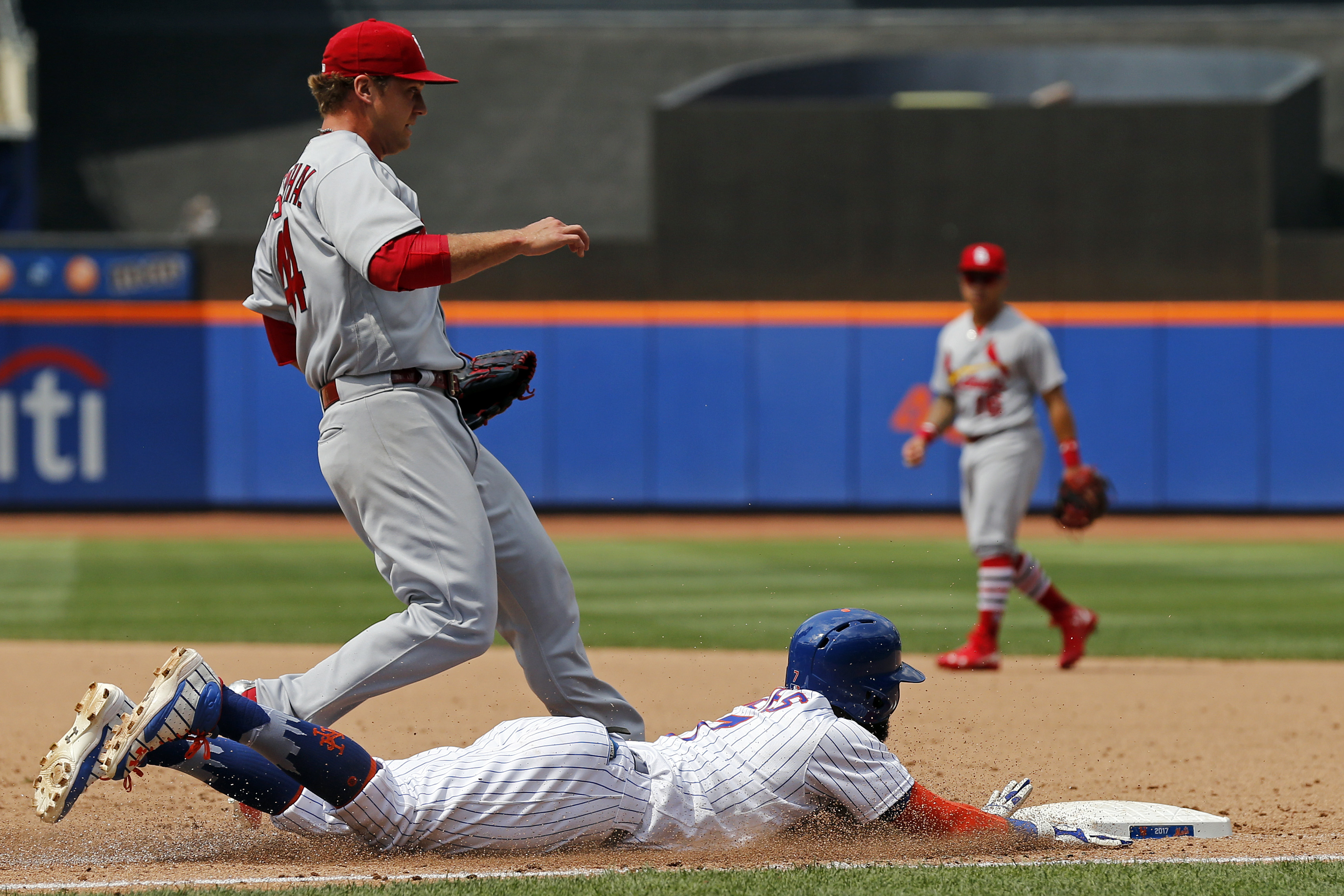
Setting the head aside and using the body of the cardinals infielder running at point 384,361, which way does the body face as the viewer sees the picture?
to the viewer's right

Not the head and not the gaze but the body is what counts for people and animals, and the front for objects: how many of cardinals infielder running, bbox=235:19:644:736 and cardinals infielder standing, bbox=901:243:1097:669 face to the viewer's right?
1
